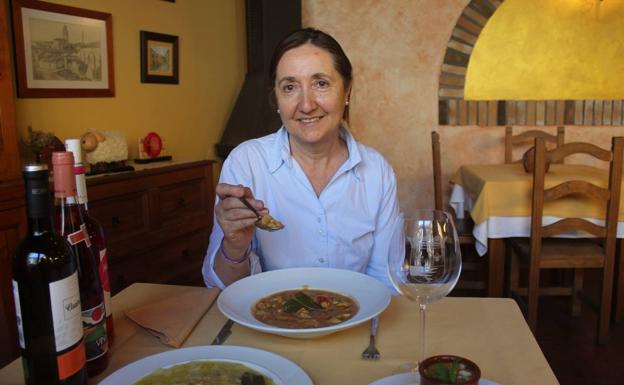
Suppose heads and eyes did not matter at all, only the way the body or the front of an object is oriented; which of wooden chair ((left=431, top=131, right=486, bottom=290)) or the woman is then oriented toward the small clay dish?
the woman

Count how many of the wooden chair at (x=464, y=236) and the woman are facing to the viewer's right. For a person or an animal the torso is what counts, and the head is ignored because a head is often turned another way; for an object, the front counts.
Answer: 1

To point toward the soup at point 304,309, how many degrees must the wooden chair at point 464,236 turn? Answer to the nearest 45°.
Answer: approximately 90° to its right

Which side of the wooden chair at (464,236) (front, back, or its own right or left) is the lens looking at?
right

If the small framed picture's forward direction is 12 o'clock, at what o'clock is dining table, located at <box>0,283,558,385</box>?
The dining table is roughly at 1 o'clock from the small framed picture.

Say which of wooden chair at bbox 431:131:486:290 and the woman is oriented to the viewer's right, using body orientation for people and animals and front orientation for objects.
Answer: the wooden chair

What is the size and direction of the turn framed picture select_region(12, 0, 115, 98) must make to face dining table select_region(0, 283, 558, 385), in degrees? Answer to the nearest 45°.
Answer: approximately 45° to its right

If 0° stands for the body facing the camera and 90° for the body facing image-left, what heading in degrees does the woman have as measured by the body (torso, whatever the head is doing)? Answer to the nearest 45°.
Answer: approximately 0°

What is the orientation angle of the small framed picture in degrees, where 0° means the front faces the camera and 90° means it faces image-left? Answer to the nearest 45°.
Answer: approximately 315°
